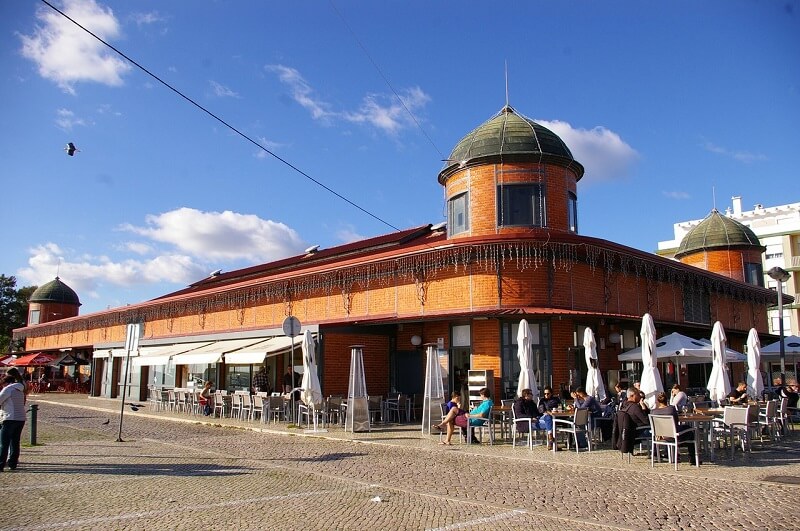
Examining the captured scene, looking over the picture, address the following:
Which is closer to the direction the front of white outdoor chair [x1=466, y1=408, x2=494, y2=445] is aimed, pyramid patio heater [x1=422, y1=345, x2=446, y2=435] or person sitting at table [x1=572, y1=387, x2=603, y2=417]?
the pyramid patio heater

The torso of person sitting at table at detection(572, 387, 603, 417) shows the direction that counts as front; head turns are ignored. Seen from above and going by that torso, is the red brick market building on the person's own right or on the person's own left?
on the person's own right

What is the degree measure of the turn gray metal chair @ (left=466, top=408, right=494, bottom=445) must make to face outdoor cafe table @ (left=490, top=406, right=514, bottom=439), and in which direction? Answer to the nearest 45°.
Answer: approximately 135° to its right

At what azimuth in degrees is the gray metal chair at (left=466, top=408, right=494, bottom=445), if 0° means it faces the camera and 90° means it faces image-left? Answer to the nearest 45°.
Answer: approximately 90°

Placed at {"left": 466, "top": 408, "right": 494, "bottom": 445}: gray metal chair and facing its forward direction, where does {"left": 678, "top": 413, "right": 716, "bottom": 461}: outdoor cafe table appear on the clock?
The outdoor cafe table is roughly at 7 o'clock from the gray metal chair.

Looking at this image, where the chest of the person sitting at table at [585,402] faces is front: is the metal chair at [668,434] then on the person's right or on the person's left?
on the person's left

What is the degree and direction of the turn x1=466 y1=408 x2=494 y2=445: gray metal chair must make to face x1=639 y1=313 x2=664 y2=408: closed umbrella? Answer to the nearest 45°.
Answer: approximately 180°

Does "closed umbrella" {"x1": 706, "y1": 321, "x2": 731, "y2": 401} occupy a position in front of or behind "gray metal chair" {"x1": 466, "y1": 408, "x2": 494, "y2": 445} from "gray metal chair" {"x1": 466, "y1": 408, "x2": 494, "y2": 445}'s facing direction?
behind

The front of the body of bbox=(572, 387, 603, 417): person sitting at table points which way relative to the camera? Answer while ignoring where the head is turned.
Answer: to the viewer's left

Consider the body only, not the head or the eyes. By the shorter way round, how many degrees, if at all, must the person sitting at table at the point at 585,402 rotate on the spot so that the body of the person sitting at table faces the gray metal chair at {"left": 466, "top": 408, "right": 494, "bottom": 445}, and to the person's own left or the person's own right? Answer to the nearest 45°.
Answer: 0° — they already face it

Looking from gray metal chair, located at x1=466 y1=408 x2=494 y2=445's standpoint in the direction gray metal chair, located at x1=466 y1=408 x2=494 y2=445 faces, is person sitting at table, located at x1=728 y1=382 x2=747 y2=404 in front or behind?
behind

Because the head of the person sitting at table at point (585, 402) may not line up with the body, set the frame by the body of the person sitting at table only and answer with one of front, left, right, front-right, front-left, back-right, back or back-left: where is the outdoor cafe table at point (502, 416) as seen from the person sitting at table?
front-right

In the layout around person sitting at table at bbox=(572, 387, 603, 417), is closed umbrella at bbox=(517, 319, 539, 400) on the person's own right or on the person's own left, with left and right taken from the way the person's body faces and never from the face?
on the person's own right
